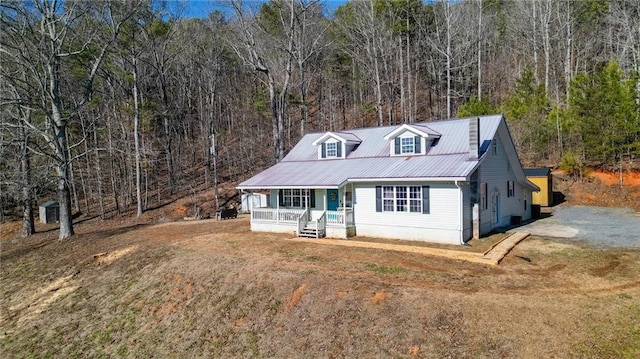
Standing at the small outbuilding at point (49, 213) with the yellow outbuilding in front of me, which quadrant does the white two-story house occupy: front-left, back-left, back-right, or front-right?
front-right

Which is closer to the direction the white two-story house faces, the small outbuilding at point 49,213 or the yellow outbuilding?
the small outbuilding

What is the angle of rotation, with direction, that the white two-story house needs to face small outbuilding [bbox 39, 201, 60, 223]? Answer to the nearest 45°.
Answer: approximately 45° to its right

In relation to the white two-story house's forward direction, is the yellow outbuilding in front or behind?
behind

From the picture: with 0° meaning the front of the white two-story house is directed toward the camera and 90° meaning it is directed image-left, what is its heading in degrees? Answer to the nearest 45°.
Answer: approximately 45°

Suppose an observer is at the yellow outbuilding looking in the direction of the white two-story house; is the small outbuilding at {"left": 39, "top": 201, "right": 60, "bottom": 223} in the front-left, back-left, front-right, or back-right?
front-right

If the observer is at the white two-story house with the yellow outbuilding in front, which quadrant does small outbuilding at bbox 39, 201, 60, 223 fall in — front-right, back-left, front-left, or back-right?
back-left
